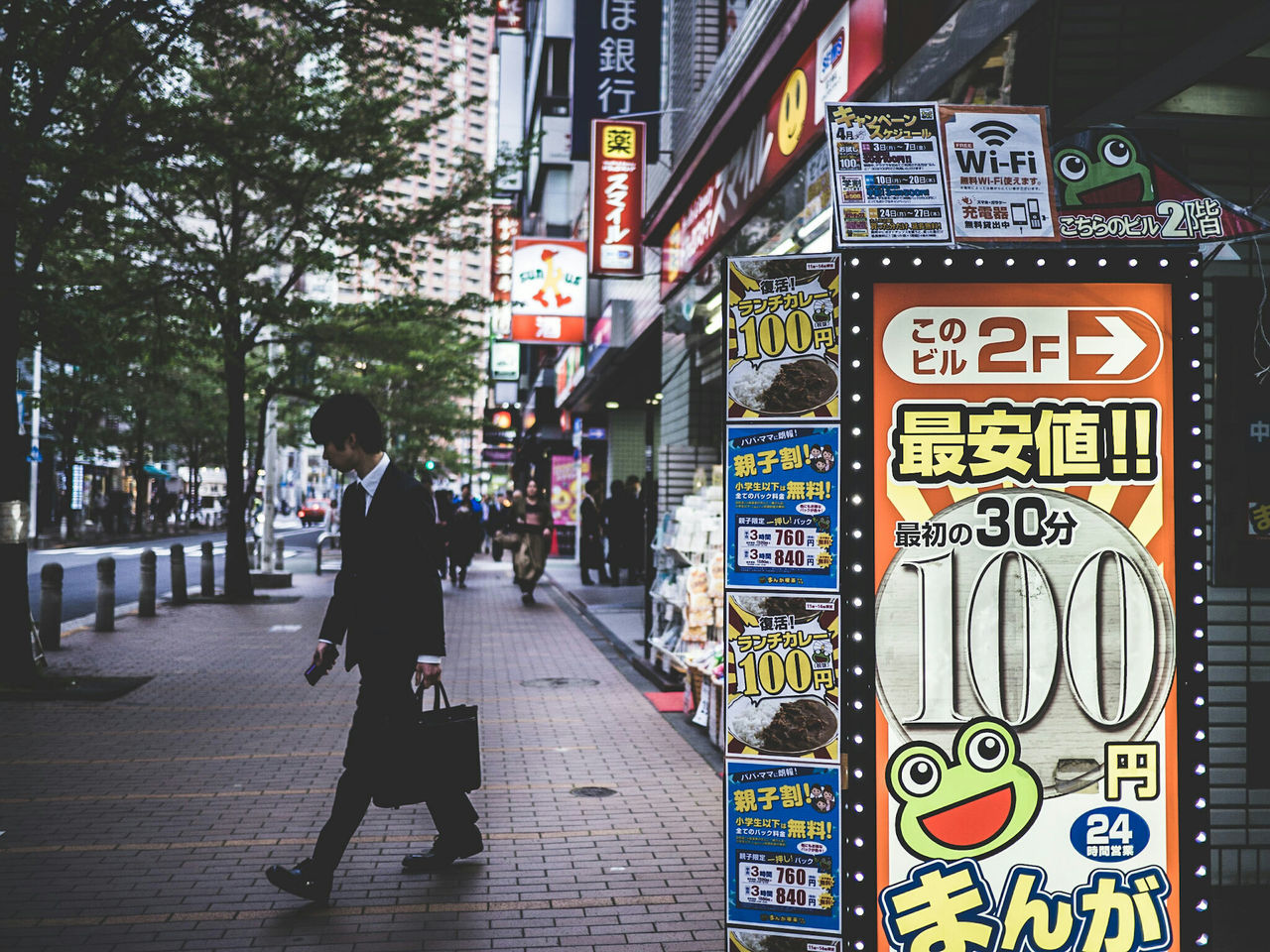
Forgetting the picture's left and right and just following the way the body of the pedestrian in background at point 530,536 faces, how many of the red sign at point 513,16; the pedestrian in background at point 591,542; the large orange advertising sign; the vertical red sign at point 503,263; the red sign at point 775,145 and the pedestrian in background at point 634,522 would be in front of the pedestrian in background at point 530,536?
2

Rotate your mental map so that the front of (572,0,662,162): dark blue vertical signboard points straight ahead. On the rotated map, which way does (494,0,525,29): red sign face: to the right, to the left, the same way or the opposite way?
the same way

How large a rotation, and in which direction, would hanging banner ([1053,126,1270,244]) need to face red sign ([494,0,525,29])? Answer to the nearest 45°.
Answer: approximately 135° to its right

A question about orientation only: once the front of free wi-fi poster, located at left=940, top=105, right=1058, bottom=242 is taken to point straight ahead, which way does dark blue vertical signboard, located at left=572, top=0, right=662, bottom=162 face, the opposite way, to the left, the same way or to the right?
the same way

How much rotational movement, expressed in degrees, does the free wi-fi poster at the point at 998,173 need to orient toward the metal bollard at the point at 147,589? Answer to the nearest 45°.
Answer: approximately 135° to its right

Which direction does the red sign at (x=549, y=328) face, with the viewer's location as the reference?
facing the viewer

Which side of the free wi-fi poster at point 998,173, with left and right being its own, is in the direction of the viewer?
front

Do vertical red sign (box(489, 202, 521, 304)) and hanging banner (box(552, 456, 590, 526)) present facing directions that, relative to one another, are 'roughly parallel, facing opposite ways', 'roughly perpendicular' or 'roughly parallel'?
roughly parallel

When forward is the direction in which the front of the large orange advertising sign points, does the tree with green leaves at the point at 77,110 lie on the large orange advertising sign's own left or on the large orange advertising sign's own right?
on the large orange advertising sign's own right

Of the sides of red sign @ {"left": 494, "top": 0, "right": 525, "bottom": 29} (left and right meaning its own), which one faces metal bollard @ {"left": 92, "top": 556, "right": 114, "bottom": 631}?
front

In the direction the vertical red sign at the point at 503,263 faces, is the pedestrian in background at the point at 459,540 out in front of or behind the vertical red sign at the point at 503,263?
in front

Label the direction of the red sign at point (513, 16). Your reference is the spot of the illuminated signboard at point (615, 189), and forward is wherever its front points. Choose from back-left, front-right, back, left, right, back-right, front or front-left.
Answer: back

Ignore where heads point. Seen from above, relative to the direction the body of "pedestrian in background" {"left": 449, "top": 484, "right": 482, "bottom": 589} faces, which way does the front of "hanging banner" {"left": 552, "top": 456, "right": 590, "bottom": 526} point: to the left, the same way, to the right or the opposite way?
the same way
